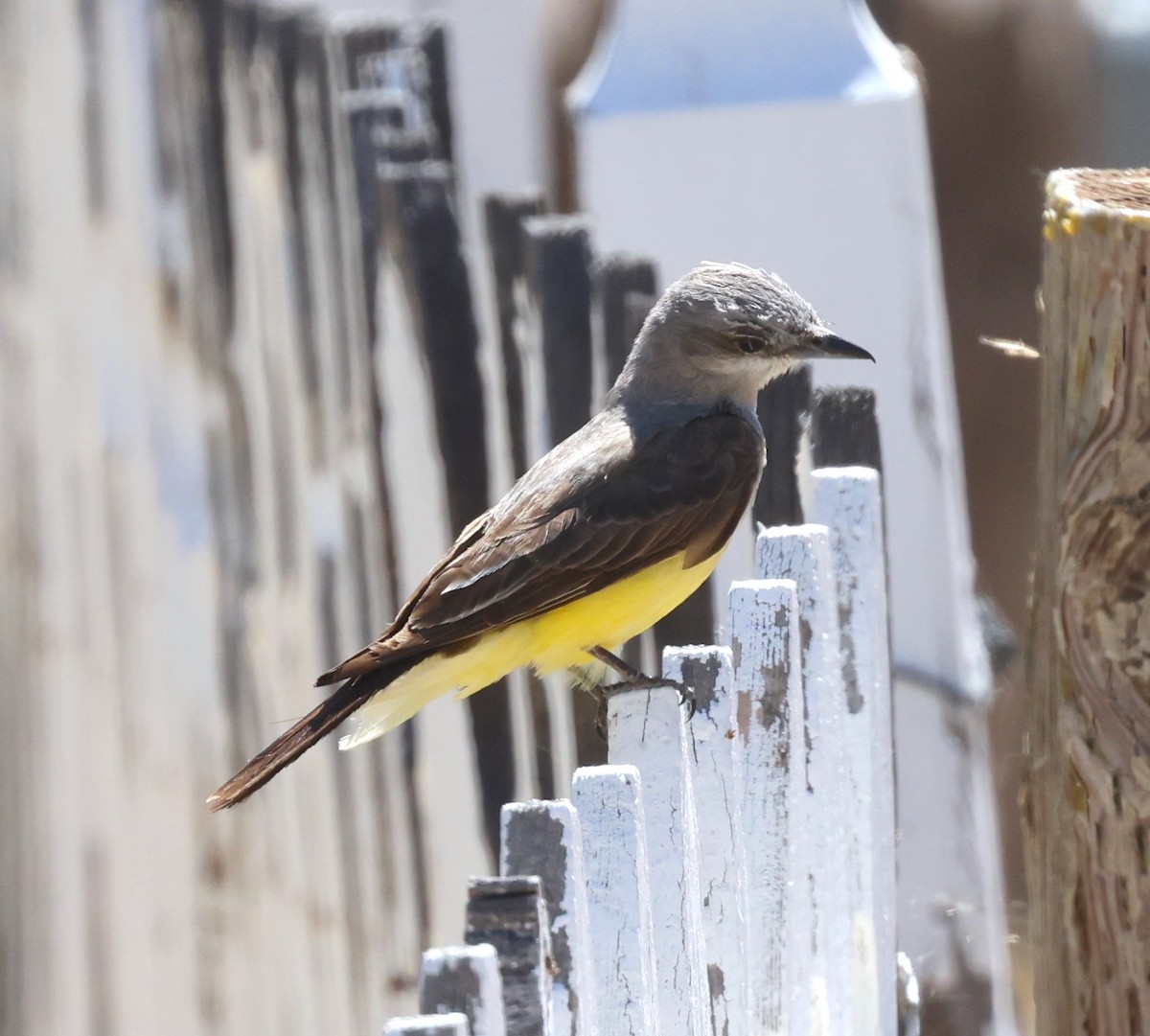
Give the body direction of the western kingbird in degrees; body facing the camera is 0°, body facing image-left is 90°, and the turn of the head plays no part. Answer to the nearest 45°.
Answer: approximately 270°
